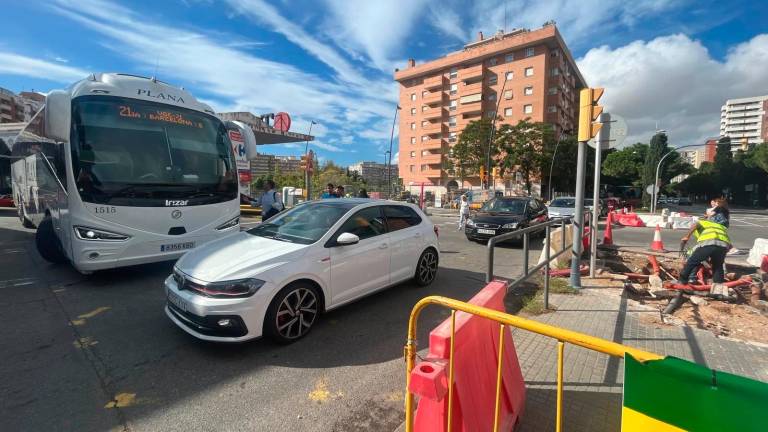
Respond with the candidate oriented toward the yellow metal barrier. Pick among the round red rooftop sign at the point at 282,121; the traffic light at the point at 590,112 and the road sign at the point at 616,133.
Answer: the round red rooftop sign at the point at 282,121

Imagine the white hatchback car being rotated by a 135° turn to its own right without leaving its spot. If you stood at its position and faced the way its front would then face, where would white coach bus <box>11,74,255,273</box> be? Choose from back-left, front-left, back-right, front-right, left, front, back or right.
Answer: front-left

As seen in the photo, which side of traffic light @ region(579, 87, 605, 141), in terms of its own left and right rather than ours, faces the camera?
right

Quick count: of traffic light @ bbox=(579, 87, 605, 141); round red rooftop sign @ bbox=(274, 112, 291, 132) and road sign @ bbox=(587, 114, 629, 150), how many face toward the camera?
1

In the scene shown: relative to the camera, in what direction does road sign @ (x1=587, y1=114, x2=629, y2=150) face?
facing away from the viewer

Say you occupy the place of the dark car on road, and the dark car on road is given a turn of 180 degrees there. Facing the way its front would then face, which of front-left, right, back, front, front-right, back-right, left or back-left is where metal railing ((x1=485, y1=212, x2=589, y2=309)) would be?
back-right

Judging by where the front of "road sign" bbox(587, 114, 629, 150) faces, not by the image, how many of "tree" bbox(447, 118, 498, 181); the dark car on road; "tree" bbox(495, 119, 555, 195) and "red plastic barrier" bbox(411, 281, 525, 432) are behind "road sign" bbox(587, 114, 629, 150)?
1

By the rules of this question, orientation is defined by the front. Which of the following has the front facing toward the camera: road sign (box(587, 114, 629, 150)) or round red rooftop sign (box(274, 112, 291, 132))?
round red rooftop sign (box(274, 112, 291, 132))

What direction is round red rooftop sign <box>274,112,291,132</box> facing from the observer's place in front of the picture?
facing the viewer

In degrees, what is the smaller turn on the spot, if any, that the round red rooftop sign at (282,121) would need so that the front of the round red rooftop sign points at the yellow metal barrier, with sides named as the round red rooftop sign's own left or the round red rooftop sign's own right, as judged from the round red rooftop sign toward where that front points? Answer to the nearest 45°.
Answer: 0° — it already faces it

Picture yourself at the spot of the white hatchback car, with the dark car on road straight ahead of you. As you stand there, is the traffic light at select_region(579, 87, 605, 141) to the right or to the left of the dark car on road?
right

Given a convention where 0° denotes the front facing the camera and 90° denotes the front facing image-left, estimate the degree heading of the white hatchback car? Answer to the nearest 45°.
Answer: approximately 45°

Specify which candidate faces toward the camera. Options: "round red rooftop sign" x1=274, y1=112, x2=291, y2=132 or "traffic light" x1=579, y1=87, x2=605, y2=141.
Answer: the round red rooftop sign

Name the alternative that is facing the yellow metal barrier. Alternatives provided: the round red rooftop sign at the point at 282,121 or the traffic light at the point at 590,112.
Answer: the round red rooftop sign

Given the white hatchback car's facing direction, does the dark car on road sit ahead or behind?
behind
